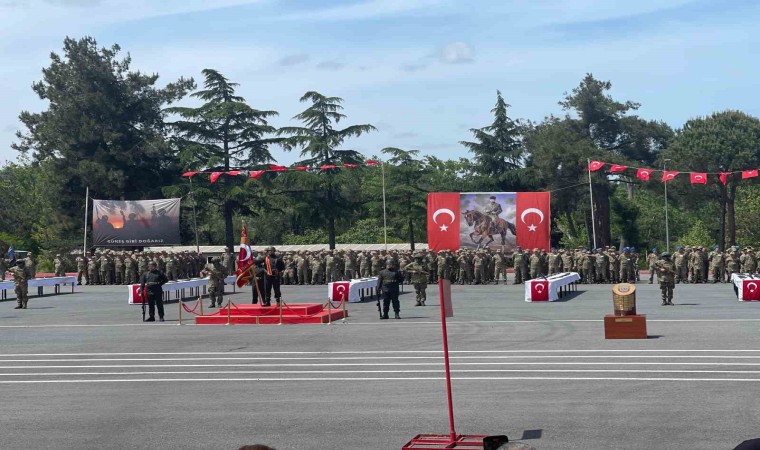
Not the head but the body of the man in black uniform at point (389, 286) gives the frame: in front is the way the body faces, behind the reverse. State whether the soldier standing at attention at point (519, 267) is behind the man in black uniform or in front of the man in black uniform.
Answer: behind

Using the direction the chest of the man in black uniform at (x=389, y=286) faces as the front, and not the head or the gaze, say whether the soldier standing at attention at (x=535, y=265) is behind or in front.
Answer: behind

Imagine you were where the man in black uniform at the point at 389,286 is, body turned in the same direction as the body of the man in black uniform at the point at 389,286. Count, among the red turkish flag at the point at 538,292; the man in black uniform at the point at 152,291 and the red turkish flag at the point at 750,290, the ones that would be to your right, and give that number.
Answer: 1

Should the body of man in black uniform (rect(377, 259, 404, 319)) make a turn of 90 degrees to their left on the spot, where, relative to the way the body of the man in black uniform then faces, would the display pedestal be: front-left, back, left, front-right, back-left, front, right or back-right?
front-right

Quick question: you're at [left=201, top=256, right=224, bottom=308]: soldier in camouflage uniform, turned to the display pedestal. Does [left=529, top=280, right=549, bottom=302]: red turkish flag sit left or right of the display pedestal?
left

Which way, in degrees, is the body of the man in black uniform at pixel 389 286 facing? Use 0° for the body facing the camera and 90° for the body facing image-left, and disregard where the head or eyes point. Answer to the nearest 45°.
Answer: approximately 0°

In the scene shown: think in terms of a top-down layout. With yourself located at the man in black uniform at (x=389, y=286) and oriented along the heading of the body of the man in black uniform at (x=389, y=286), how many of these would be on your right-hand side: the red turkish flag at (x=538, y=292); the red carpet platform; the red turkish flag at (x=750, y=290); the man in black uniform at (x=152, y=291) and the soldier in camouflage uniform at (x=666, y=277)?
2

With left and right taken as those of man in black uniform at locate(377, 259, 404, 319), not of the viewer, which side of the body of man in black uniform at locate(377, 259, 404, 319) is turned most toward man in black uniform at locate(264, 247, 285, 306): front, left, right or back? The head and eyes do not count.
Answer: right

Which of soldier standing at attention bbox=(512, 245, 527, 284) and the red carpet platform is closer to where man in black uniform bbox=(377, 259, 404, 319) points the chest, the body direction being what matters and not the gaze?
the red carpet platform

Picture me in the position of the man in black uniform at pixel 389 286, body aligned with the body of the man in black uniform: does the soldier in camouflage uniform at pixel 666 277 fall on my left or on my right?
on my left

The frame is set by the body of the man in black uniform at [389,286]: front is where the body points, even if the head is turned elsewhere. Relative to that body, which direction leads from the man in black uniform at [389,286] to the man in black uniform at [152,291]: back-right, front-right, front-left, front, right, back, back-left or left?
right
